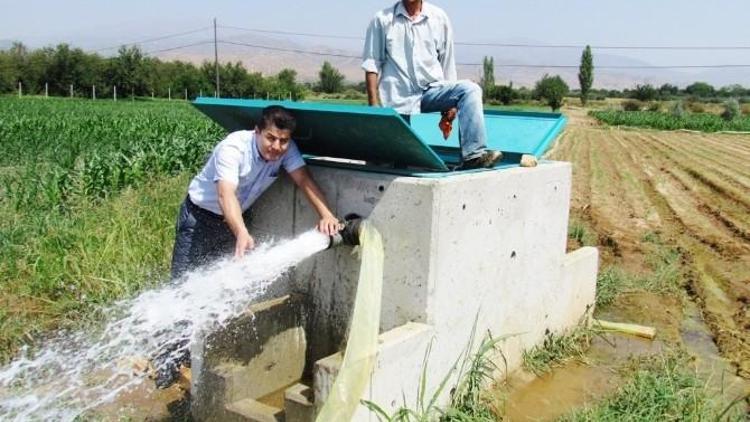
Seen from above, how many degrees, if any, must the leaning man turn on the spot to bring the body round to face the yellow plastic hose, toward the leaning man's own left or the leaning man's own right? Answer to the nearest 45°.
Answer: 0° — they already face it

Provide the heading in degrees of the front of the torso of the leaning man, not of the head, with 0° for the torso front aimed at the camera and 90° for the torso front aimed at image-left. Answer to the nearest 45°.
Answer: approximately 315°
